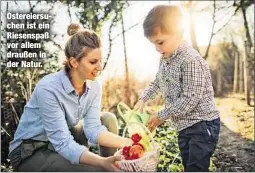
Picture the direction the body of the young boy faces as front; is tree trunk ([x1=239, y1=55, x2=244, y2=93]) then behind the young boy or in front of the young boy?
behind

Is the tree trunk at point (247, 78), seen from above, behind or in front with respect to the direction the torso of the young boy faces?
behind

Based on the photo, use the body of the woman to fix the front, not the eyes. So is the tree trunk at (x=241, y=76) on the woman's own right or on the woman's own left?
on the woman's own left

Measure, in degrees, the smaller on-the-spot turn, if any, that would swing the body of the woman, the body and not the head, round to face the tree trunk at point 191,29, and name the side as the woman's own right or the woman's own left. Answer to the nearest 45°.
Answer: approximately 90° to the woman's own left

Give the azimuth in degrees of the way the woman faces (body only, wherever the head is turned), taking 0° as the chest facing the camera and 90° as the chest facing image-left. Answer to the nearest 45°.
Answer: approximately 315°

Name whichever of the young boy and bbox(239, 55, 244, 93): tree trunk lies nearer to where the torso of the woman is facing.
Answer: the young boy

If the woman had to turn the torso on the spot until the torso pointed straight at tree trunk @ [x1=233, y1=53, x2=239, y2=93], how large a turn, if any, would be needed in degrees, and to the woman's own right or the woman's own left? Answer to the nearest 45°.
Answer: approximately 90° to the woman's own left

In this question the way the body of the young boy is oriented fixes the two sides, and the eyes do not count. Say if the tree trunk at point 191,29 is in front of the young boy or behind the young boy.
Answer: behind

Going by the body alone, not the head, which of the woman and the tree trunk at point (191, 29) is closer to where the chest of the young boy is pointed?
the woman
